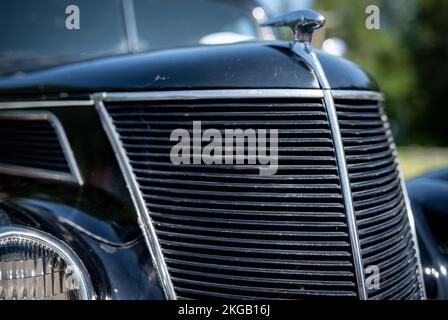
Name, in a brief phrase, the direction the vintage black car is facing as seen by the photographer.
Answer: facing the viewer and to the right of the viewer
